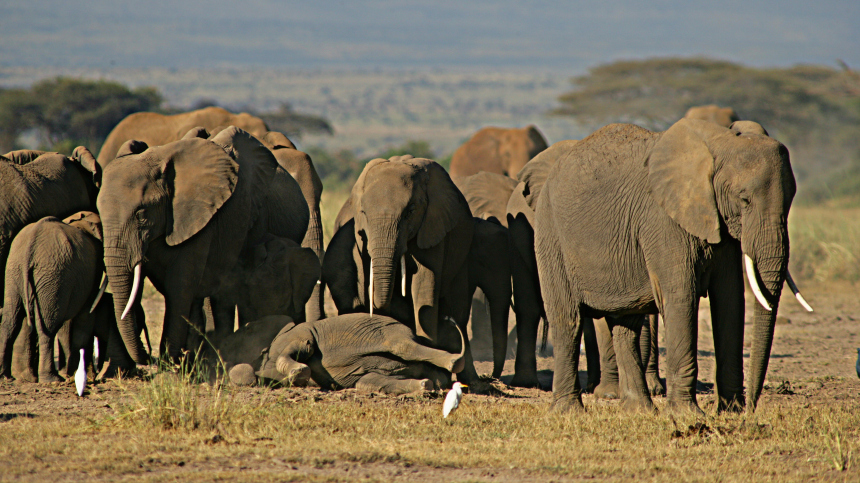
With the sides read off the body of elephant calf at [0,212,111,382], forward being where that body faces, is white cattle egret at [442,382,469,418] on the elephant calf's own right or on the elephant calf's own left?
on the elephant calf's own right

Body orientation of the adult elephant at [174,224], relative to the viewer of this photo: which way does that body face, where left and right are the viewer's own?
facing the viewer and to the left of the viewer

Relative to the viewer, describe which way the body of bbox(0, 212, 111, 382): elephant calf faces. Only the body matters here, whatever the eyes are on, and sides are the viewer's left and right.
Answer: facing away from the viewer and to the right of the viewer

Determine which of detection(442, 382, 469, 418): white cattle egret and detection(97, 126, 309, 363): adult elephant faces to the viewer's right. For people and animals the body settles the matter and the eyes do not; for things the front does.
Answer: the white cattle egret

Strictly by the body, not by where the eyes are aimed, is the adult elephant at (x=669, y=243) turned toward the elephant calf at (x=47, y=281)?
no

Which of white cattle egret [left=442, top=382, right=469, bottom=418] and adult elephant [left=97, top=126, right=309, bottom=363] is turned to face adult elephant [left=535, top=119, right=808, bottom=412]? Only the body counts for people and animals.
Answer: the white cattle egret

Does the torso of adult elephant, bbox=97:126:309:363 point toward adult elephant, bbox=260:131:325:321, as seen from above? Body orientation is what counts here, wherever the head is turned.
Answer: no

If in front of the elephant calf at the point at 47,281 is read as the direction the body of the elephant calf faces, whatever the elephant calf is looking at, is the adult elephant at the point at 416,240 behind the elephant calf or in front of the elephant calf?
in front

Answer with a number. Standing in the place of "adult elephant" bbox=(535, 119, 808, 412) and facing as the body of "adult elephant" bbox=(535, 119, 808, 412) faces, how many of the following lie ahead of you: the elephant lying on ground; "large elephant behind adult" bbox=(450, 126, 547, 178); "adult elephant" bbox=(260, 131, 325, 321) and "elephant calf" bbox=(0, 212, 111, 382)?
0

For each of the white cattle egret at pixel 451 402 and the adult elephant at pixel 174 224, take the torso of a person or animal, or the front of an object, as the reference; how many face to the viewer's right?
1

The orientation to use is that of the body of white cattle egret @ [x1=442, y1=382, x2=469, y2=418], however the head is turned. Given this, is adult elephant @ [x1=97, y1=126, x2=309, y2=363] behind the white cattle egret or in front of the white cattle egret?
behind

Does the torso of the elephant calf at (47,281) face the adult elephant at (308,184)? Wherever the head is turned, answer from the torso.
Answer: yes

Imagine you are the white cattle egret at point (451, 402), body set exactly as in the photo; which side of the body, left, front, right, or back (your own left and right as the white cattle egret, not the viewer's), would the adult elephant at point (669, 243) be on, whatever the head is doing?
front

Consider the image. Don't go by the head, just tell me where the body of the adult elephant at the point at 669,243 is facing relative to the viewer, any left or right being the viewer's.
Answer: facing the viewer and to the right of the viewer

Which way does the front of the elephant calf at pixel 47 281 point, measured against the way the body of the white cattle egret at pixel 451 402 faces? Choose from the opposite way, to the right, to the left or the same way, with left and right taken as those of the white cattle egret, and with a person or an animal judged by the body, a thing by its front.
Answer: to the left

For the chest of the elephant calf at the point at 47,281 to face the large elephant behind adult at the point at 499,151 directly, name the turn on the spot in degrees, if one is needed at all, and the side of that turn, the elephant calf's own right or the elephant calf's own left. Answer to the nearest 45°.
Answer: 0° — it already faces it
